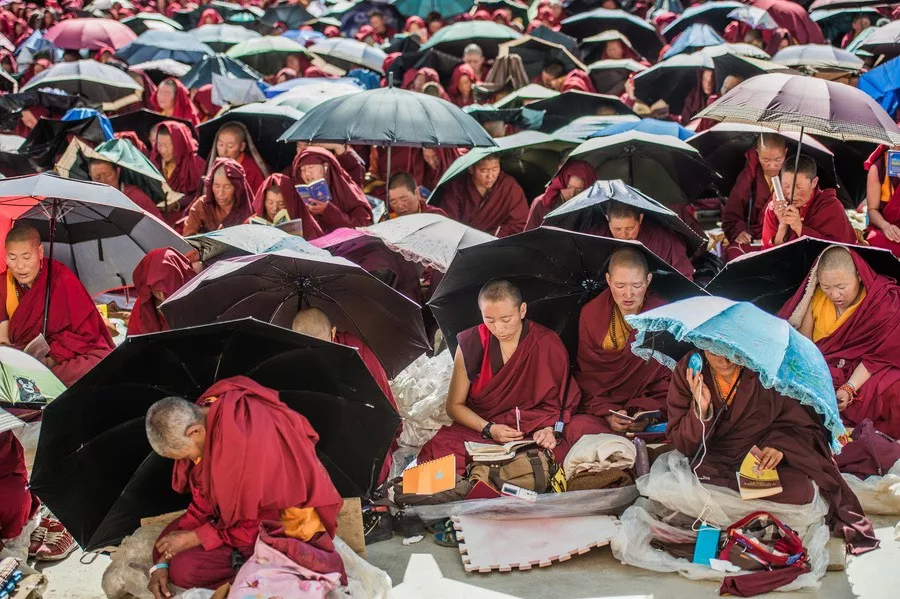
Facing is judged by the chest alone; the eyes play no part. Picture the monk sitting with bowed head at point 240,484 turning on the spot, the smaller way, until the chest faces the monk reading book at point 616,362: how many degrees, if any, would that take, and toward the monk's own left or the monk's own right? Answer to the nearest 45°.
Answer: approximately 135° to the monk's own right

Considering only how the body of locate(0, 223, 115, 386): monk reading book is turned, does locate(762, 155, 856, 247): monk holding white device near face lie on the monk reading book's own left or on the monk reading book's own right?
on the monk reading book's own left

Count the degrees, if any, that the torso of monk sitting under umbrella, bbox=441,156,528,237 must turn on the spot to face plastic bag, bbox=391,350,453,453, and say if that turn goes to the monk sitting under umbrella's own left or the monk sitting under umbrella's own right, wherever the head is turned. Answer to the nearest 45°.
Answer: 0° — they already face it

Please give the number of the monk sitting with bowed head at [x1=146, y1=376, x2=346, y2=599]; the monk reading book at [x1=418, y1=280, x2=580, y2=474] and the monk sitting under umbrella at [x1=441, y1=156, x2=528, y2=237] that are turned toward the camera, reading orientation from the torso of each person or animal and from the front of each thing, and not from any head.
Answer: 2

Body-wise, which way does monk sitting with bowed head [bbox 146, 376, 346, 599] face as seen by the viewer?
to the viewer's left

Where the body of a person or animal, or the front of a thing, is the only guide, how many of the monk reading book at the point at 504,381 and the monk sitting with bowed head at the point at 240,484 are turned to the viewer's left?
1

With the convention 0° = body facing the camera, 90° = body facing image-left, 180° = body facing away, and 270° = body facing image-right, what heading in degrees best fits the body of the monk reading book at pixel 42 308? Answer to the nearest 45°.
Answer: approximately 45°

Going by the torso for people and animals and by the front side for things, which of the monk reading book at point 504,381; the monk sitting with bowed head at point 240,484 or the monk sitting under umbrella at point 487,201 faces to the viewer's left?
the monk sitting with bowed head at point 240,484

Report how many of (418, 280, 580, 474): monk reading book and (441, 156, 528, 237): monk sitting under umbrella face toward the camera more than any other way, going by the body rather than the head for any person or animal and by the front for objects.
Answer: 2

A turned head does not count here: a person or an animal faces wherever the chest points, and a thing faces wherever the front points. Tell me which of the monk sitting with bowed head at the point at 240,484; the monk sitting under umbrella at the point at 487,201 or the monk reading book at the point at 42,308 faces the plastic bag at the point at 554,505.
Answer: the monk sitting under umbrella at the point at 487,201

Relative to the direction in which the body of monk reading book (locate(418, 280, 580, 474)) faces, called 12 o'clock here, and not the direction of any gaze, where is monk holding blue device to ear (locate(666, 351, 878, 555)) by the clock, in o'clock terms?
monk holding blue device to ear (locate(666, 351, 878, 555)) is roughly at 10 o'clock from monk reading book (locate(418, 280, 580, 474)).

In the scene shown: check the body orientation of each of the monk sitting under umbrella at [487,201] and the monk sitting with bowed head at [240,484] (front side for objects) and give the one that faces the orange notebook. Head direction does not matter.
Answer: the monk sitting under umbrella at [487,201]

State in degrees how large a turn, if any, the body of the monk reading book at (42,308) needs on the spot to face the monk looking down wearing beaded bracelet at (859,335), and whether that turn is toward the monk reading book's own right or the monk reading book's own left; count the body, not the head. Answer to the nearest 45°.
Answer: approximately 90° to the monk reading book's own left
